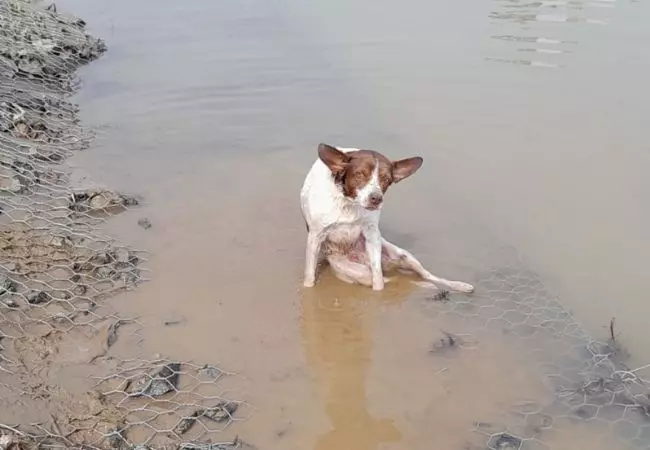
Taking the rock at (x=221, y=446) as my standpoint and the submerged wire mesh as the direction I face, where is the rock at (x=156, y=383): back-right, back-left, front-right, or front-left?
back-left

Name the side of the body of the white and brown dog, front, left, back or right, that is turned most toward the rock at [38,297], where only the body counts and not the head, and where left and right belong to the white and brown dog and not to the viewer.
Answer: right

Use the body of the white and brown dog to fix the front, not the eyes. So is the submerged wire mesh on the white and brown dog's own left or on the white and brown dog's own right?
on the white and brown dog's own left

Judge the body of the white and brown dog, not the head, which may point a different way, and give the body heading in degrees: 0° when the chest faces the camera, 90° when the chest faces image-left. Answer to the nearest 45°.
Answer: approximately 0°

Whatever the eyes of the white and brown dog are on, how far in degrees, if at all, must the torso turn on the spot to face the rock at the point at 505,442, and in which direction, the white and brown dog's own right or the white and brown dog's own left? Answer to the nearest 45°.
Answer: approximately 45° to the white and brown dog's own left

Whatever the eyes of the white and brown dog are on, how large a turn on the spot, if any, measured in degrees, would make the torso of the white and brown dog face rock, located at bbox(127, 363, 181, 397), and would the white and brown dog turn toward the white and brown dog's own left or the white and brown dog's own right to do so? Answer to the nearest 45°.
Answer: approximately 45° to the white and brown dog's own right

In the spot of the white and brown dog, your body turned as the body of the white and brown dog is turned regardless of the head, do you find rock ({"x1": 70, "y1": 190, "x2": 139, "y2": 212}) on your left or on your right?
on your right

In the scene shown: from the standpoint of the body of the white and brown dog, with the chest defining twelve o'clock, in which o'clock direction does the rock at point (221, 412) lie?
The rock is roughly at 1 o'clock from the white and brown dog.
